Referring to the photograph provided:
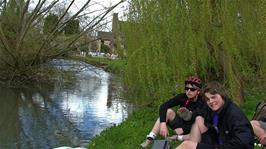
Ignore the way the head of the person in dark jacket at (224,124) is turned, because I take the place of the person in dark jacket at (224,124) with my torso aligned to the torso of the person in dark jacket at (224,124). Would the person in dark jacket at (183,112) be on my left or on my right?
on my right

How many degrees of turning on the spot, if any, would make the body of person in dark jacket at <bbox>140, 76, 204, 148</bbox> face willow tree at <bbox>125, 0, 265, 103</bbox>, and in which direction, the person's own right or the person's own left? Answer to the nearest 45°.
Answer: approximately 135° to the person's own right

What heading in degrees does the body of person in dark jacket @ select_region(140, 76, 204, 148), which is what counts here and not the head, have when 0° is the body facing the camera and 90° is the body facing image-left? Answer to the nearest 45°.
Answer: approximately 45°

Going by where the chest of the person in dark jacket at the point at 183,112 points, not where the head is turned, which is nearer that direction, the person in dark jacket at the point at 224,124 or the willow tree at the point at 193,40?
the person in dark jacket

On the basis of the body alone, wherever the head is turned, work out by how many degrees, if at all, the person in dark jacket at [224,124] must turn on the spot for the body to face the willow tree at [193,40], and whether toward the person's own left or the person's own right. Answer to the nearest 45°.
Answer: approximately 135° to the person's own right

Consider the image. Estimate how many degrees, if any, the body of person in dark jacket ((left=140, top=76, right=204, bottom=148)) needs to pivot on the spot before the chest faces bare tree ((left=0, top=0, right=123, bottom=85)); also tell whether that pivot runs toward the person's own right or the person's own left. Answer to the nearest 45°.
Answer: approximately 90° to the person's own right

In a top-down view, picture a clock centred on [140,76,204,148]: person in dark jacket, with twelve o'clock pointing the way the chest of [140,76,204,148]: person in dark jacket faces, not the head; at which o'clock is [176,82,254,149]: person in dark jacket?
[176,82,254,149]: person in dark jacket is roughly at 10 o'clock from [140,76,204,148]: person in dark jacket.

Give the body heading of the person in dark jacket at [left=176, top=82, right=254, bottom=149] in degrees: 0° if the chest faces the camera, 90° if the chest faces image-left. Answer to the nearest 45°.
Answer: approximately 45°

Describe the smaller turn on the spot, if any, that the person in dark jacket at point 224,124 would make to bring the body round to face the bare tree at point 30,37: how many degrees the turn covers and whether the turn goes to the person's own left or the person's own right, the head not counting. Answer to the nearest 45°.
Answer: approximately 90° to the person's own right

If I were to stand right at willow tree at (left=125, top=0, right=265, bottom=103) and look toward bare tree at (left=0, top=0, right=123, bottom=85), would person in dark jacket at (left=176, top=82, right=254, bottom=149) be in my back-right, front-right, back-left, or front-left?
back-left

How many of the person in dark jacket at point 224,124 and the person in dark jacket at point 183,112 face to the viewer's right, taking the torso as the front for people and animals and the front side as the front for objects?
0
